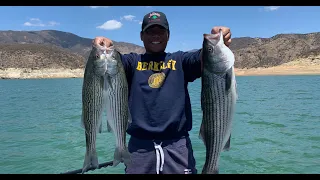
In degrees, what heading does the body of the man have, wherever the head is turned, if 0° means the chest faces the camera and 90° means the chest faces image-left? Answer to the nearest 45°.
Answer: approximately 0°
